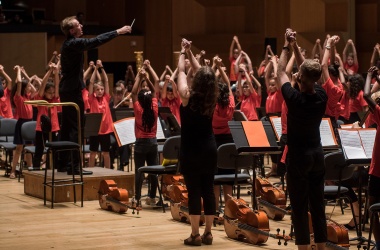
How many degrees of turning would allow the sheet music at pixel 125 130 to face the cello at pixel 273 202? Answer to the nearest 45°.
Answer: approximately 45° to its left

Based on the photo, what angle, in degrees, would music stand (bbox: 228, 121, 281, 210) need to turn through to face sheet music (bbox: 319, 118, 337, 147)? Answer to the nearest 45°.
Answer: approximately 90° to its left

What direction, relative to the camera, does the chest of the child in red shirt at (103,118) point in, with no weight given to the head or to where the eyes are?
toward the camera

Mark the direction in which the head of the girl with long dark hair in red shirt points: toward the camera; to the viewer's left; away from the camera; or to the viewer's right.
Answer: away from the camera

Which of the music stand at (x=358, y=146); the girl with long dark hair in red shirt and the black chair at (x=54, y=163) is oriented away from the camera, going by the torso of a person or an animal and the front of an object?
the girl with long dark hair in red shirt

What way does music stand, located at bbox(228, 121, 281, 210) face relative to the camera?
toward the camera

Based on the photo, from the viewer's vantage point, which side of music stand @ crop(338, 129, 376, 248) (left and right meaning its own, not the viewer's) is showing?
front

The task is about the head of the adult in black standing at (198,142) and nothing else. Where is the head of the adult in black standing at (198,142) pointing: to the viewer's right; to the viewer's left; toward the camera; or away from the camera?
away from the camera

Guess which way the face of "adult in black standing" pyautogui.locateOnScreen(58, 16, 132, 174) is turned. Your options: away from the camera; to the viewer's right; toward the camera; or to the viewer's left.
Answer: to the viewer's right

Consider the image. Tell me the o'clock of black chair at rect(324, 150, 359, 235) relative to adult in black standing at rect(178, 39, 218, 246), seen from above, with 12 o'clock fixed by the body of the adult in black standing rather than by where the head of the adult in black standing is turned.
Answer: The black chair is roughly at 4 o'clock from the adult in black standing.

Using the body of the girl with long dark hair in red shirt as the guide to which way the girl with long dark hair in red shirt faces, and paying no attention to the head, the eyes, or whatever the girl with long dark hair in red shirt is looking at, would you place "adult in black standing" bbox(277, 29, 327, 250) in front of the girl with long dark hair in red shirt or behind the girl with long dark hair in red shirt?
behind

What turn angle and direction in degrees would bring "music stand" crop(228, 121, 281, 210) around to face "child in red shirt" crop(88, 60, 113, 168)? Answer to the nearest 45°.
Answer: approximately 135° to its right

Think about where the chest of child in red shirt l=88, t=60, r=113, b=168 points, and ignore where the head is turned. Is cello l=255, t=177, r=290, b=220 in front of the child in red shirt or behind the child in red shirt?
in front

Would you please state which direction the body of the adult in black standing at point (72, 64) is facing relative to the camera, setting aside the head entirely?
to the viewer's right
